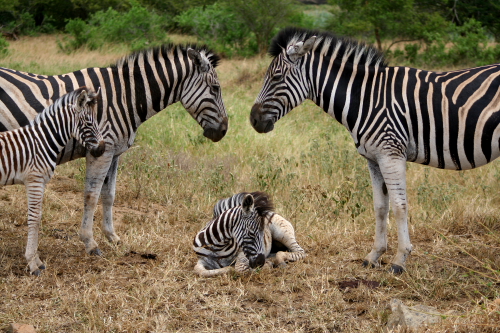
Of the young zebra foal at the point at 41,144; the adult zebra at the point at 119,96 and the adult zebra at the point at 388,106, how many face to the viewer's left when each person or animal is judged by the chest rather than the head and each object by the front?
1

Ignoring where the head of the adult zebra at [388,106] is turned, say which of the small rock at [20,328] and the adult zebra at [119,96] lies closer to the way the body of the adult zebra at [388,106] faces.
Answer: the adult zebra

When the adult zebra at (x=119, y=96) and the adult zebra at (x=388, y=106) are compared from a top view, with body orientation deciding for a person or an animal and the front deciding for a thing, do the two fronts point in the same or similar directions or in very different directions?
very different directions

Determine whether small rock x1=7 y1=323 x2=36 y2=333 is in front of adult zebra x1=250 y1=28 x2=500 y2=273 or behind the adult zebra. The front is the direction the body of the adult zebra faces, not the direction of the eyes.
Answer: in front

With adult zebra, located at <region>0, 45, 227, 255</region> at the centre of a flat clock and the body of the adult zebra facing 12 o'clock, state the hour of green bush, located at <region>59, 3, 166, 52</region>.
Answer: The green bush is roughly at 9 o'clock from the adult zebra.

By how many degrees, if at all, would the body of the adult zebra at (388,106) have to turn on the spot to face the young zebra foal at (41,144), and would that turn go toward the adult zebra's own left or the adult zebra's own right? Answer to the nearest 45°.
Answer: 0° — it already faces it

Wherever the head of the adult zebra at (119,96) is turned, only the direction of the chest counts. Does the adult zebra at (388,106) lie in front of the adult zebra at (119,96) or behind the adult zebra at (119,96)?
in front

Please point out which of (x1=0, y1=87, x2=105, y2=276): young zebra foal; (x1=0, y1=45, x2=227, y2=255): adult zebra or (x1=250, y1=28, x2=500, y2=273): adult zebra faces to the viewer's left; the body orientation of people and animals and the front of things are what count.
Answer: (x1=250, y1=28, x2=500, y2=273): adult zebra

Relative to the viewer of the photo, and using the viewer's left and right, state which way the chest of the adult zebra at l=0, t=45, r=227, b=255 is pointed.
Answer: facing to the right of the viewer

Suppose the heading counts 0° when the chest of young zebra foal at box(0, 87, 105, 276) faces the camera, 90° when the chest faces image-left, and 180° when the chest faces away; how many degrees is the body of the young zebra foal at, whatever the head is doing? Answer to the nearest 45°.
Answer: approximately 270°

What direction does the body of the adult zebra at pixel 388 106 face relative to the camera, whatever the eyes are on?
to the viewer's left

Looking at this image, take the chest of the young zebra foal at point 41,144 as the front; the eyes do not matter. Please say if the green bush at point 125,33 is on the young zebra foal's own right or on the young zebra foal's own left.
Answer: on the young zebra foal's own left
